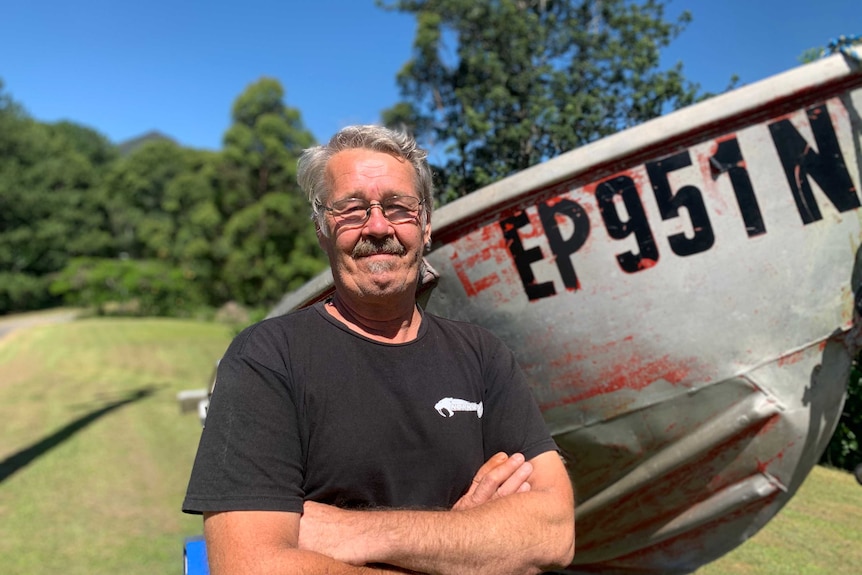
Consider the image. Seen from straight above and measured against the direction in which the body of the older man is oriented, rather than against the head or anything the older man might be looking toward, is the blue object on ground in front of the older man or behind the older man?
behind

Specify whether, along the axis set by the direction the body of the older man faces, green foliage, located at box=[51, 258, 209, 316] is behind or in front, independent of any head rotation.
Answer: behind

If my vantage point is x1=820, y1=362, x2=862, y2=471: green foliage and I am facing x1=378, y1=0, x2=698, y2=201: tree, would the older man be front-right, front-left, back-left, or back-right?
back-left

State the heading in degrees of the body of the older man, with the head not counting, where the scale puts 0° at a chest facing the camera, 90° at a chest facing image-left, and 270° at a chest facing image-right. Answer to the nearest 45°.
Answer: approximately 0°

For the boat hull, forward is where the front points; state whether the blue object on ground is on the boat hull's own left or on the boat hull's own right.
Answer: on the boat hull's own right

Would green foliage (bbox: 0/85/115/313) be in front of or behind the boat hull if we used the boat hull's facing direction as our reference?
behind

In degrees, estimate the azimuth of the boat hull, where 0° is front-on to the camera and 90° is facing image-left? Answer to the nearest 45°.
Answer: approximately 315°

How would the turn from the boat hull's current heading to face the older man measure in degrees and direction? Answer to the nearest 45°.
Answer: approximately 90° to its right

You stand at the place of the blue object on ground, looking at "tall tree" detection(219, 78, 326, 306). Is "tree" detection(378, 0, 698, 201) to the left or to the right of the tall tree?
right

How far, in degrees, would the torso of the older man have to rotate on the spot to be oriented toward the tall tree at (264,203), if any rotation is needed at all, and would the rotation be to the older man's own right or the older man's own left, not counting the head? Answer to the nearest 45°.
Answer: approximately 180°
